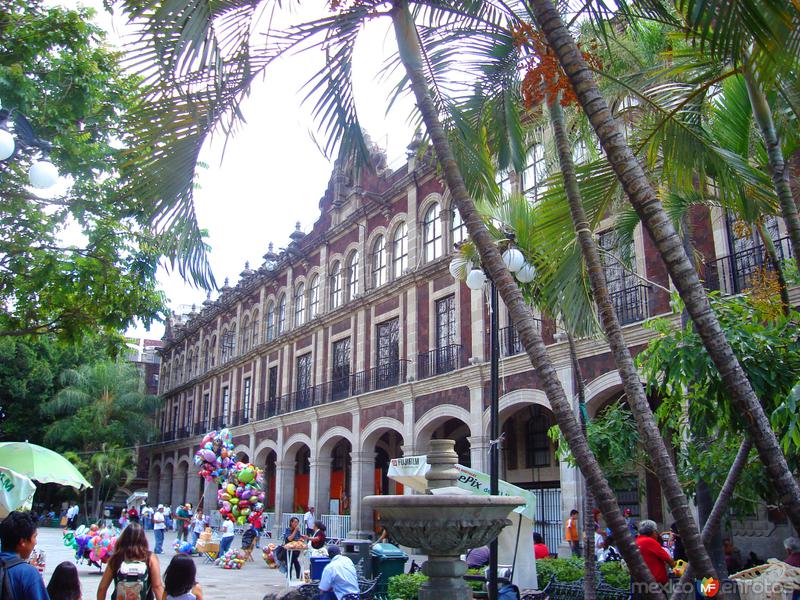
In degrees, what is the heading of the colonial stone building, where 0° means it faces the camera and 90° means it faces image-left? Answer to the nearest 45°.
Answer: approximately 45°

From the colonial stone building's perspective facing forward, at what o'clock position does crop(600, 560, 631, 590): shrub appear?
The shrub is roughly at 10 o'clock from the colonial stone building.

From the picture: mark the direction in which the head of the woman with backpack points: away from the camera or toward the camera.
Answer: away from the camera

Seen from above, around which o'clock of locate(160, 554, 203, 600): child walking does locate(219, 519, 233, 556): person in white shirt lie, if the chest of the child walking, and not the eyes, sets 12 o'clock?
The person in white shirt is roughly at 12 o'clock from the child walking.

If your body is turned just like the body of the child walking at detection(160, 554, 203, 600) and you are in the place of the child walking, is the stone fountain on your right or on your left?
on your right

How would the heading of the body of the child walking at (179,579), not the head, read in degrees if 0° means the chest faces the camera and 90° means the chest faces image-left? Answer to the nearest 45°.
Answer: approximately 180°

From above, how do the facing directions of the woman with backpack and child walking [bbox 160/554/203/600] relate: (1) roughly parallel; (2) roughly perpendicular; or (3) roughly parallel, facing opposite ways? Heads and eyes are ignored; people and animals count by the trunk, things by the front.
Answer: roughly parallel

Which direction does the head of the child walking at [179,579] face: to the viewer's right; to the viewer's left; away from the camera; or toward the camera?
away from the camera

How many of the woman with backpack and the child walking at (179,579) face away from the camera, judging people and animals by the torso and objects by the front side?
2

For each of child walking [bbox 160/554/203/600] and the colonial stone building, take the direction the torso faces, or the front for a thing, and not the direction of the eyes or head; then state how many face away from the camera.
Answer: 1

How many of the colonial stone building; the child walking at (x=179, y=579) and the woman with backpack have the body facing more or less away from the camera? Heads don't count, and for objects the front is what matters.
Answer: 2

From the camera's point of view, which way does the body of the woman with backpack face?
away from the camera

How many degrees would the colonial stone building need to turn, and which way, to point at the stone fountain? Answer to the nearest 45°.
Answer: approximately 45° to its left

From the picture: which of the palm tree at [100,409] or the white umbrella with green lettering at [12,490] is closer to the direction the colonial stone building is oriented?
the white umbrella with green lettering
